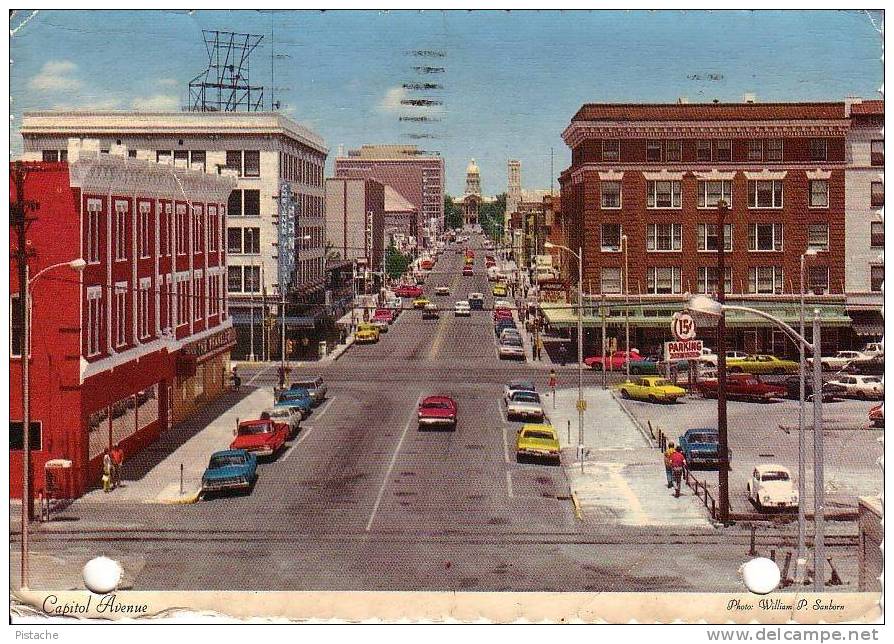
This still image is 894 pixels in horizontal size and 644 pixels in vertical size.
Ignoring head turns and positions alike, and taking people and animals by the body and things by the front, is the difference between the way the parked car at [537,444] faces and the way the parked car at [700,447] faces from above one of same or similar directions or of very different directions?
very different directions

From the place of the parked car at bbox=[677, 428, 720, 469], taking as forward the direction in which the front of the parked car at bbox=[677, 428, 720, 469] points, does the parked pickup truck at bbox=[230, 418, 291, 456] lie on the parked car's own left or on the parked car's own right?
on the parked car's own right

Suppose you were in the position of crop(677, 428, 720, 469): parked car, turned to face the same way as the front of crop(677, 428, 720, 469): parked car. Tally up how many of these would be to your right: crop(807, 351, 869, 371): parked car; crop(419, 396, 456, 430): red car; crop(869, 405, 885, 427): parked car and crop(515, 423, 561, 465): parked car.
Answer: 2

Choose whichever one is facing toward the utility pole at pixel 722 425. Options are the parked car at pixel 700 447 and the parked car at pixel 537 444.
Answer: the parked car at pixel 700 447

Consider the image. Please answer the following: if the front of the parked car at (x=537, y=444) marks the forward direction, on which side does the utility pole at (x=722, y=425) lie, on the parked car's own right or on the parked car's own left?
on the parked car's own right

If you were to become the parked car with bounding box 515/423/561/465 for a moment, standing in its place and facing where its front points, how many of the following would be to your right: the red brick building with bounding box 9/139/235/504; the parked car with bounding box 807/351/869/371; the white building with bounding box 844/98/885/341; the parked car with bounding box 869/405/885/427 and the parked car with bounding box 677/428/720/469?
4

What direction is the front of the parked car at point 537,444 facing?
away from the camera

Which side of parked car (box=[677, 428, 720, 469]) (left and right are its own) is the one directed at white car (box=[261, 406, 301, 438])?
right

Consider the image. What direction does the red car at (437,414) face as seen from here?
away from the camera

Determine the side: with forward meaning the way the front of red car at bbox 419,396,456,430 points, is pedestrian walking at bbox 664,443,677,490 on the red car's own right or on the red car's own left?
on the red car's own right

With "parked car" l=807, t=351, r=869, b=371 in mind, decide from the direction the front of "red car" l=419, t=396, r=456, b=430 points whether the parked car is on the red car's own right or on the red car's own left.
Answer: on the red car's own right

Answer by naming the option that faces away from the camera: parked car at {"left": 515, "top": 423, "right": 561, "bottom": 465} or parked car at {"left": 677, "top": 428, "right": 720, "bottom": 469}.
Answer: parked car at {"left": 515, "top": 423, "right": 561, "bottom": 465}

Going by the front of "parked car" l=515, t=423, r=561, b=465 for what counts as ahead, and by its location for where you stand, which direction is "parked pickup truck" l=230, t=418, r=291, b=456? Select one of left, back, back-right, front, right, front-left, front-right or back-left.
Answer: left

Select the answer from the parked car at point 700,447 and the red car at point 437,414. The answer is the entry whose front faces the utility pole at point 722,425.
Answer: the parked car

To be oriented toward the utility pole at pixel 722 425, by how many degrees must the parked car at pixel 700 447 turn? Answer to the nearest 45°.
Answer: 0° — it already faces it
